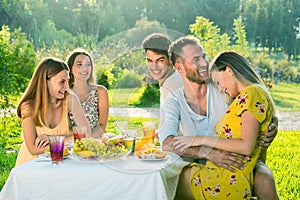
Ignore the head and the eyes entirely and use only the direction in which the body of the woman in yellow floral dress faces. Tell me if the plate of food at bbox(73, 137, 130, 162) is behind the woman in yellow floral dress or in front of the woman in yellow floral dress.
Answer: in front

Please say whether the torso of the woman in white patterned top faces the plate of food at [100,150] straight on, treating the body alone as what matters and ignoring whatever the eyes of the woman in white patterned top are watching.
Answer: yes

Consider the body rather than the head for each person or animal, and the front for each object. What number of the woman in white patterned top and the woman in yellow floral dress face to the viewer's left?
1

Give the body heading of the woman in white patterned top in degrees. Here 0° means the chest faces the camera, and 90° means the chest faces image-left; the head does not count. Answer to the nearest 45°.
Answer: approximately 0°

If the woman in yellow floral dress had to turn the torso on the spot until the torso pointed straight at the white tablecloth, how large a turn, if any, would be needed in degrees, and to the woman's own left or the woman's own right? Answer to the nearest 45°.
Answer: approximately 45° to the woman's own left

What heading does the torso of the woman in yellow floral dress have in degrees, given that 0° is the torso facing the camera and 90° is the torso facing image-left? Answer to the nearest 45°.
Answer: approximately 90°

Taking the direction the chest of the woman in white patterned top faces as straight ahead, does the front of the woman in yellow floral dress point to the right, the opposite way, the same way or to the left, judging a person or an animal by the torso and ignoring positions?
to the right
